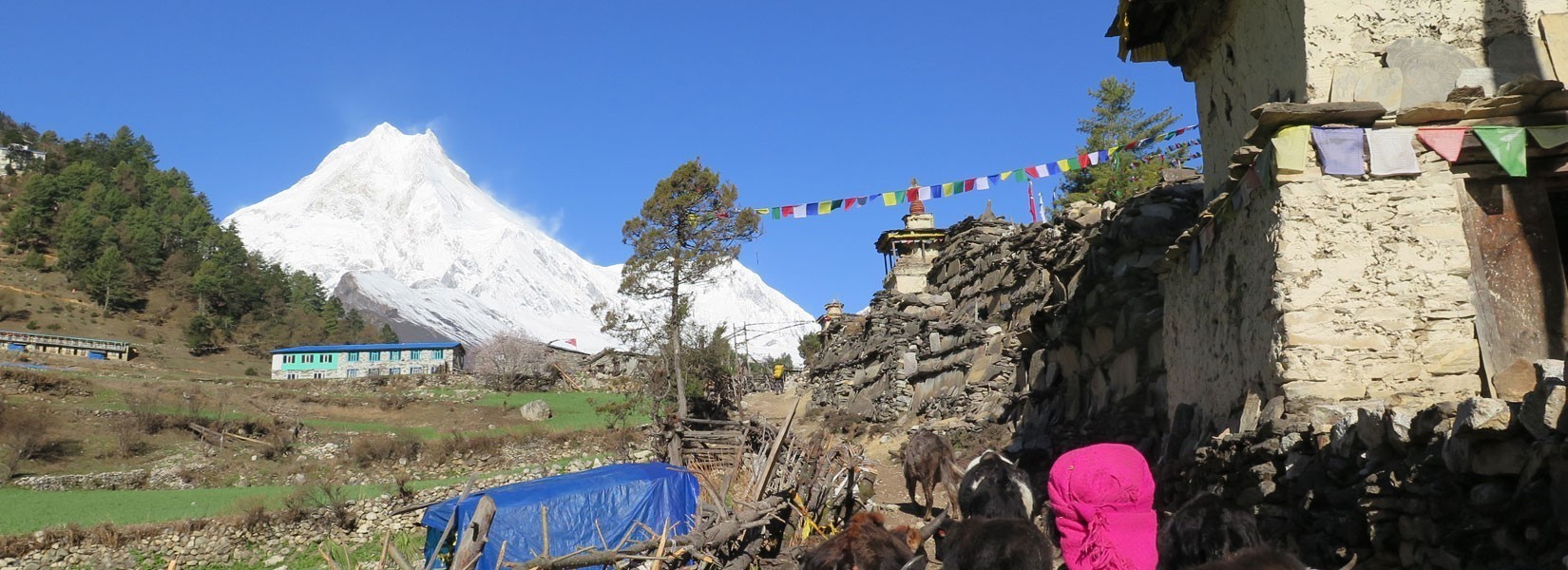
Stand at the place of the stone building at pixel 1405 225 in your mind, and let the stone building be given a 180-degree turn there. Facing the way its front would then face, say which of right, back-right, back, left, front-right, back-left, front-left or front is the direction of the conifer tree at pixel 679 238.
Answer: front-left

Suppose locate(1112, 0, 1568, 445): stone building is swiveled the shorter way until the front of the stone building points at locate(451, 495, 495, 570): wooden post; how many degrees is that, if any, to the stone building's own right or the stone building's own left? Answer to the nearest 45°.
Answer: approximately 45° to the stone building's own right

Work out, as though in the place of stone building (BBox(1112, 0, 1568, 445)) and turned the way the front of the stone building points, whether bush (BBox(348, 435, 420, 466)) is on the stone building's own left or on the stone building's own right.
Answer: on the stone building's own right

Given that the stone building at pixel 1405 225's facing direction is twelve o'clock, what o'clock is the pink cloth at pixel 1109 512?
The pink cloth is roughly at 1 o'clock from the stone building.

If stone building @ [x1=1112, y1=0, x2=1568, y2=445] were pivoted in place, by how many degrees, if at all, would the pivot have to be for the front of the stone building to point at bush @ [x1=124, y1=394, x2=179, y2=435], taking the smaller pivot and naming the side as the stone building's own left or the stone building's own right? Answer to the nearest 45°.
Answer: approximately 90° to the stone building's own right

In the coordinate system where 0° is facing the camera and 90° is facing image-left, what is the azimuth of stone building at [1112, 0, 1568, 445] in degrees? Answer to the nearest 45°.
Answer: approximately 0°

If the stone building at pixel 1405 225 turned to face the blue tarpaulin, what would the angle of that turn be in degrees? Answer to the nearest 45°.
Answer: approximately 90° to its right

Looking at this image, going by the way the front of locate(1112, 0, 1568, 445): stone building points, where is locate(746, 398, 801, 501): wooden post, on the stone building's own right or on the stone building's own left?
on the stone building's own right

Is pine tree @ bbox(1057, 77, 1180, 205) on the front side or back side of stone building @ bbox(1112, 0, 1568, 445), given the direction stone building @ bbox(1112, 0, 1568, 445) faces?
on the back side

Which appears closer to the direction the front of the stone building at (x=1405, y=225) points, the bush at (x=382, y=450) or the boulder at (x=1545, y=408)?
the boulder

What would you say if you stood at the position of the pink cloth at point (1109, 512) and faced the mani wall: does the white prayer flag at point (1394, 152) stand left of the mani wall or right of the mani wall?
right

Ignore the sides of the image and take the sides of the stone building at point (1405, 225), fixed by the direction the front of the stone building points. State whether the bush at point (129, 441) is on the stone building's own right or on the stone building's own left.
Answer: on the stone building's own right

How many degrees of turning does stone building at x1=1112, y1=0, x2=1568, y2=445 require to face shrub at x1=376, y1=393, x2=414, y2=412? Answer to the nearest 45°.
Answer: approximately 135° to its right
